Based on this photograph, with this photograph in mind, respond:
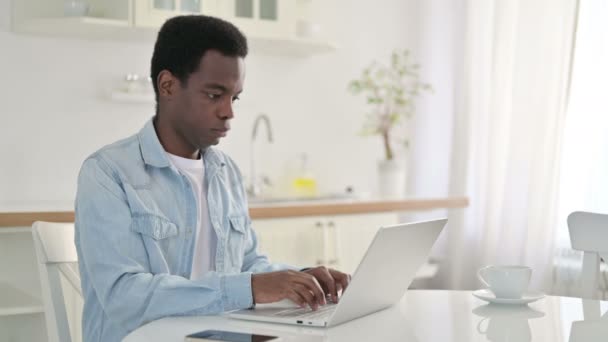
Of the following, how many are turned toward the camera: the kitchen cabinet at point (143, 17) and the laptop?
1

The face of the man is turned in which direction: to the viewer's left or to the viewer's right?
to the viewer's right

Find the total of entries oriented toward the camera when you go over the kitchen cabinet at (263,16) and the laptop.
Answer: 1

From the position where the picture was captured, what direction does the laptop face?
facing away from the viewer and to the left of the viewer

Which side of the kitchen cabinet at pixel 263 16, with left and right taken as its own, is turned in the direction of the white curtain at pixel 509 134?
left

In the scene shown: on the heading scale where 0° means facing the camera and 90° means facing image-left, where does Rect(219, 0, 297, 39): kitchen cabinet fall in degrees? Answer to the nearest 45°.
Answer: approximately 0°

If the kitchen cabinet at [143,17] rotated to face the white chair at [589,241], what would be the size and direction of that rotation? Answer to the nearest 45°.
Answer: approximately 45° to its left

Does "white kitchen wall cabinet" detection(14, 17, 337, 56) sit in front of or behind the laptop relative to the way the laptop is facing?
in front

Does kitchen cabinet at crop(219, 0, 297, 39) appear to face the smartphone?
yes

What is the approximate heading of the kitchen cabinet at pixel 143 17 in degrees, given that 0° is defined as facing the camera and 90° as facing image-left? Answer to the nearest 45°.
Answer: approximately 0°

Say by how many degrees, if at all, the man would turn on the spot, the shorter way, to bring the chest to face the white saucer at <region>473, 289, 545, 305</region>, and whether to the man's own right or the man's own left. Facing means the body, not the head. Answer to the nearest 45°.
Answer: approximately 45° to the man's own left

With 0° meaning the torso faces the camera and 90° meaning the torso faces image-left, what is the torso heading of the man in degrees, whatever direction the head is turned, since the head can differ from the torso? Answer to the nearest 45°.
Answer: approximately 315°
